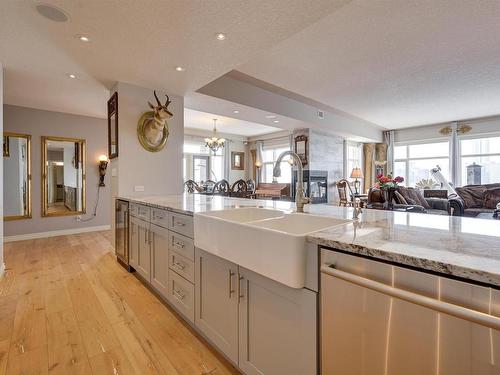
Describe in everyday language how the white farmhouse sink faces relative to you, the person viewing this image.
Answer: facing the viewer and to the left of the viewer

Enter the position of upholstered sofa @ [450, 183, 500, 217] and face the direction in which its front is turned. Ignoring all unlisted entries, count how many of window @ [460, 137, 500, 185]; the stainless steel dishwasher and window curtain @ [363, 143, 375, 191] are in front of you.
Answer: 1

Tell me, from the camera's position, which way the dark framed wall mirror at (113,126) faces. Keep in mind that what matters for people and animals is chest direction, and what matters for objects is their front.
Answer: facing to the left of the viewer

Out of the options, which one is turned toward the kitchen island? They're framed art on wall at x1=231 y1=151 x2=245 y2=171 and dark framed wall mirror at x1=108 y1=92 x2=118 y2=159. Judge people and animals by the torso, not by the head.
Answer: framed art on wall at x1=231 y1=151 x2=245 y2=171

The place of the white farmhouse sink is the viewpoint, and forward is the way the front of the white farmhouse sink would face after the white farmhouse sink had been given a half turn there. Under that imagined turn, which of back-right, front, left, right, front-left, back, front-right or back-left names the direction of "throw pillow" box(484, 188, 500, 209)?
front

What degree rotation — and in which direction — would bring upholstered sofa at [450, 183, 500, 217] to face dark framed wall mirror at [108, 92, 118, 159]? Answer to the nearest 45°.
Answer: approximately 45° to its right

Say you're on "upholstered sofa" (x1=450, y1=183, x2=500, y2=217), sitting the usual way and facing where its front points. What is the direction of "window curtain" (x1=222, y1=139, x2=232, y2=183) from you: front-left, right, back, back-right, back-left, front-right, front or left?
right

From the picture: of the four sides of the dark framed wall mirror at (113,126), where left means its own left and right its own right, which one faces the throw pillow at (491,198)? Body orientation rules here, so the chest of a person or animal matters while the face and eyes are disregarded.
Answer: back

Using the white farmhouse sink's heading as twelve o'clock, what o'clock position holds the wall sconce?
The wall sconce is roughly at 3 o'clock from the white farmhouse sink.

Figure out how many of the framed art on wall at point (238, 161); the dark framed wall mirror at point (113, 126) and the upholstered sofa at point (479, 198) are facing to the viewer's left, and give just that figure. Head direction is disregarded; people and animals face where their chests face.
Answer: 1

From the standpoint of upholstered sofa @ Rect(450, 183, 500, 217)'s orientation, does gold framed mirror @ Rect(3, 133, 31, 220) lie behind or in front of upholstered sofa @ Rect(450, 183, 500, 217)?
in front

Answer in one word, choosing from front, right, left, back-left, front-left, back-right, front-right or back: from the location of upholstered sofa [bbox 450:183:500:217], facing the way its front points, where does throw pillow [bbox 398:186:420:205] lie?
front-right

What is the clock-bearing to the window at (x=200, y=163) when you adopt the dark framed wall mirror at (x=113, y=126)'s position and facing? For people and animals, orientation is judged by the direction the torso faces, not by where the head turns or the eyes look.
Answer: The window is roughly at 4 o'clock from the dark framed wall mirror.

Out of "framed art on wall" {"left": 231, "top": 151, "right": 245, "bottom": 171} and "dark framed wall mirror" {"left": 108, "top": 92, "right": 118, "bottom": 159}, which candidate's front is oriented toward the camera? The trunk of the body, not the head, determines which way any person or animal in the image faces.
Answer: "framed art on wall" {"left": 231, "top": 151, "right": 245, "bottom": 171}

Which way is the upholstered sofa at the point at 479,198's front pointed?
toward the camera

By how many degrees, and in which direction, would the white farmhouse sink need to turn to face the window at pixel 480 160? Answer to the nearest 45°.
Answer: approximately 180°

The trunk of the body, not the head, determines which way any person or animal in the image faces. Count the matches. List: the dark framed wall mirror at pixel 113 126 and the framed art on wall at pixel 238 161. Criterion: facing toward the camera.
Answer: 1
